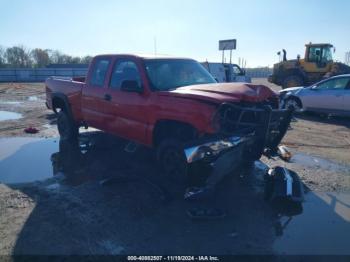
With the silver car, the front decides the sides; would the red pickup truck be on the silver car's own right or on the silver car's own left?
on the silver car's own left

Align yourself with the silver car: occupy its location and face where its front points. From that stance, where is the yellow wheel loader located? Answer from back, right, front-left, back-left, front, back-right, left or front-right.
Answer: right

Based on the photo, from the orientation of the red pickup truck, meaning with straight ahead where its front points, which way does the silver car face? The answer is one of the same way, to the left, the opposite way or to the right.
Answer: the opposite way

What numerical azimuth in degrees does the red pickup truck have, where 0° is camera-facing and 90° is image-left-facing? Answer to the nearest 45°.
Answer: approximately 315°

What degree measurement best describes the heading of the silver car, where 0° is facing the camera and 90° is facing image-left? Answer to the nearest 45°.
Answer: approximately 90°

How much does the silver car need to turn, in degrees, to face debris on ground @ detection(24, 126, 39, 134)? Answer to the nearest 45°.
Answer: approximately 45° to its left

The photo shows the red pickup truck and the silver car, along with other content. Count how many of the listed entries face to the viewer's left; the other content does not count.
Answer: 1

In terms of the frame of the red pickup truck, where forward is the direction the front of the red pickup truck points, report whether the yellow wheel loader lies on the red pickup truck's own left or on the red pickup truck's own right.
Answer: on the red pickup truck's own left

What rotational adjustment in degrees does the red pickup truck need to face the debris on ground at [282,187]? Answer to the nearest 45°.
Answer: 0° — it already faces it

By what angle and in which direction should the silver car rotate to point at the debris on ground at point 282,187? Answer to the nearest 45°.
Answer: approximately 90° to its left

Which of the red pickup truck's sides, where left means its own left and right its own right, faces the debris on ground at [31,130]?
back

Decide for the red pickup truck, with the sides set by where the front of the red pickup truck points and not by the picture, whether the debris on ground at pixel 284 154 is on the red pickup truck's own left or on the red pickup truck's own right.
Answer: on the red pickup truck's own left
